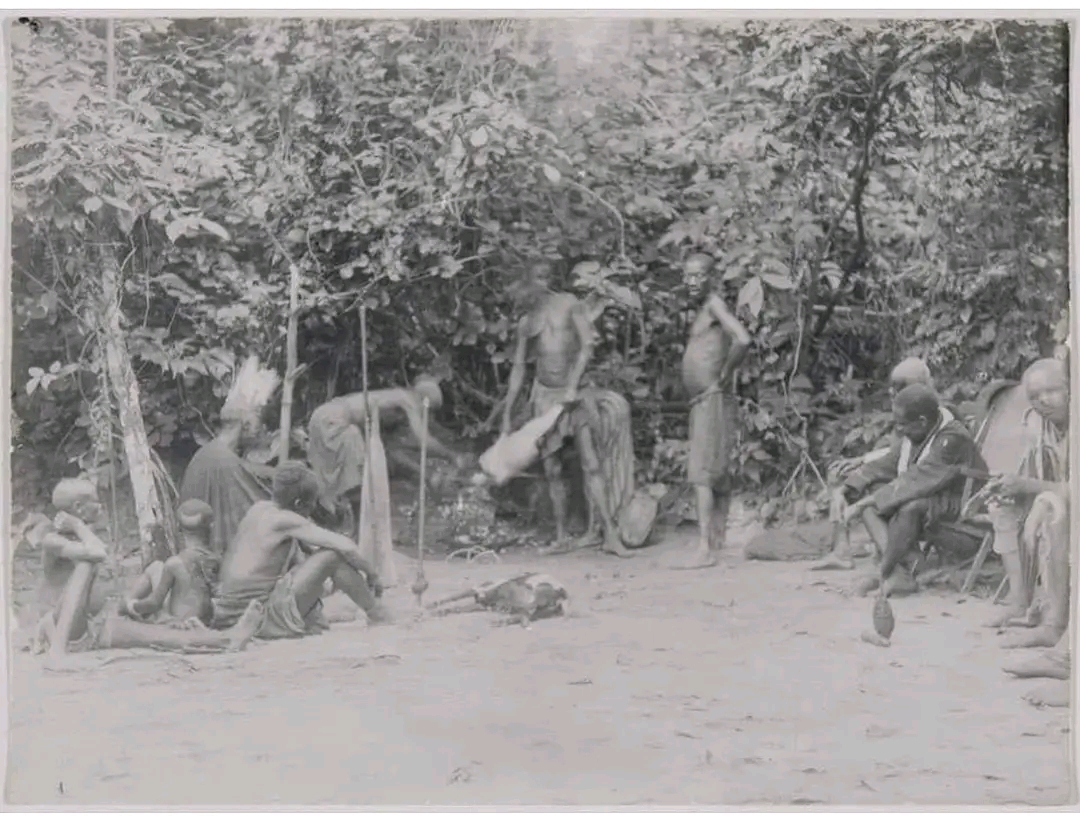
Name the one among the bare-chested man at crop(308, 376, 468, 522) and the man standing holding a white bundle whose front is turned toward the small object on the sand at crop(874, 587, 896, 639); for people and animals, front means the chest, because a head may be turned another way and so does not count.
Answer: the bare-chested man

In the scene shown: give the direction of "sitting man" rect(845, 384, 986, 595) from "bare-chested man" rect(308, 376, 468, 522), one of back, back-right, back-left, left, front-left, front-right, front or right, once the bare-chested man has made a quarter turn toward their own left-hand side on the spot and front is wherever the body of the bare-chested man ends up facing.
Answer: right

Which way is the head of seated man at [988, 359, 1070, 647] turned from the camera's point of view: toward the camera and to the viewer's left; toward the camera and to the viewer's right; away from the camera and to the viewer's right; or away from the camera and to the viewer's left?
toward the camera and to the viewer's left

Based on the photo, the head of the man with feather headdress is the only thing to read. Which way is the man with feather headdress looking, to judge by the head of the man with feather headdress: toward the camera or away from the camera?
away from the camera

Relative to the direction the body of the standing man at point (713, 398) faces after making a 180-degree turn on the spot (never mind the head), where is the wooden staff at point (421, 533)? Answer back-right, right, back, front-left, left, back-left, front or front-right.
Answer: back-left

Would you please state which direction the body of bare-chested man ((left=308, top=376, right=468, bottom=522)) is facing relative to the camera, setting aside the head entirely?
to the viewer's right

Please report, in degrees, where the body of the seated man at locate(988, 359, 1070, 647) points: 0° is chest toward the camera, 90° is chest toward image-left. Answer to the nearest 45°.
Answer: approximately 45°

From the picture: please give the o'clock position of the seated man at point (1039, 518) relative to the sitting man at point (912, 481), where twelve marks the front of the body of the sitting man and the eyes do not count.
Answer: The seated man is roughly at 7 o'clock from the sitting man.

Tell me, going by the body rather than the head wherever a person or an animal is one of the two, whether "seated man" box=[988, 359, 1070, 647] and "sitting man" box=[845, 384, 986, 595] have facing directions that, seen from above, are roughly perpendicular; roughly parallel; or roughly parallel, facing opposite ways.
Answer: roughly parallel

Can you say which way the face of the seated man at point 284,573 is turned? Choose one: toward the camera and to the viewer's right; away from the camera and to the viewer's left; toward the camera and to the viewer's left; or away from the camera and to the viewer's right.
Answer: away from the camera and to the viewer's right

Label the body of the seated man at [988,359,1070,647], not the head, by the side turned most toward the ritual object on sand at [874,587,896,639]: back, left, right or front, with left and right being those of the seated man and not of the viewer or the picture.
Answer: front

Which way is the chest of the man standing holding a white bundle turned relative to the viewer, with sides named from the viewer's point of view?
facing the viewer and to the left of the viewer
